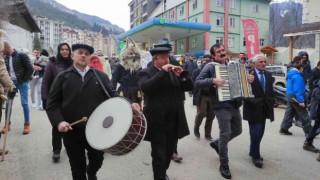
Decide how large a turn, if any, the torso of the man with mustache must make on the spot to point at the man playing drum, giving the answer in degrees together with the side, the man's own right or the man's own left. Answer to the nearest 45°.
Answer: approximately 90° to the man's own right

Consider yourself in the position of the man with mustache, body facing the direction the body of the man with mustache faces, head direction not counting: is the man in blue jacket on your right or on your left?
on your left

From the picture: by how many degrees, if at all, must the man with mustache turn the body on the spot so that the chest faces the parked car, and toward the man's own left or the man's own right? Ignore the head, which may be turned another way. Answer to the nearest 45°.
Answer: approximately 135° to the man's own left

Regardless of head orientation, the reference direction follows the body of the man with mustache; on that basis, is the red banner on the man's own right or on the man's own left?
on the man's own left

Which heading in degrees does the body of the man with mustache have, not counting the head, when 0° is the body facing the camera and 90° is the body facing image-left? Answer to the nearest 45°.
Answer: approximately 315°

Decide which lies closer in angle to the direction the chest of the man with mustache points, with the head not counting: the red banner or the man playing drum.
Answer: the man playing drum
